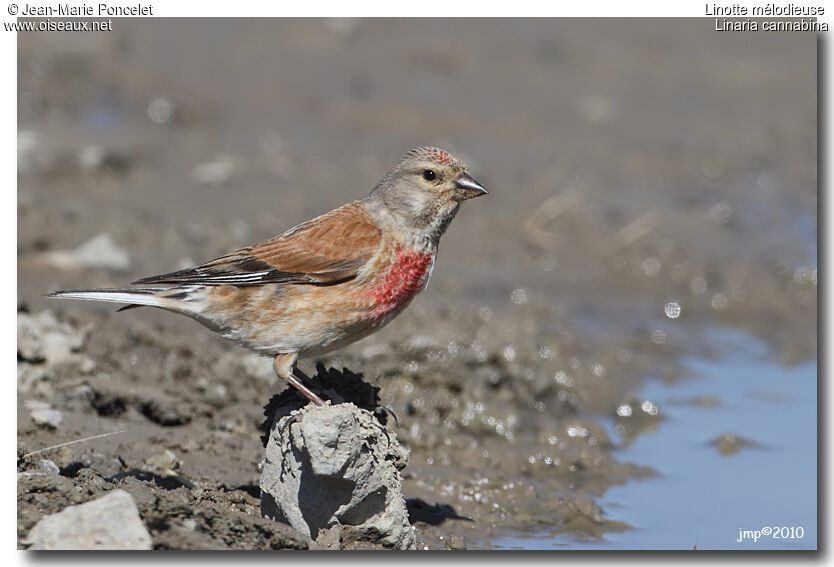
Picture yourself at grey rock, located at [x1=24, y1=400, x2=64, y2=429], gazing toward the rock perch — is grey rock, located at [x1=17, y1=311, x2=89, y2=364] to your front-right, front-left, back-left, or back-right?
back-left

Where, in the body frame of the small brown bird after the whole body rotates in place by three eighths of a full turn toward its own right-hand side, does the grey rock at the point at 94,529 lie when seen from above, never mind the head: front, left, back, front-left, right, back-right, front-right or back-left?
front

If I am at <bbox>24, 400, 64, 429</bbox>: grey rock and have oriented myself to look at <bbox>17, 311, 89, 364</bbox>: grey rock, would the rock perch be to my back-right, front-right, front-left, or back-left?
back-right

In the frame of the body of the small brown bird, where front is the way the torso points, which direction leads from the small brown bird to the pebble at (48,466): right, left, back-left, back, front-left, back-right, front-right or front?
back

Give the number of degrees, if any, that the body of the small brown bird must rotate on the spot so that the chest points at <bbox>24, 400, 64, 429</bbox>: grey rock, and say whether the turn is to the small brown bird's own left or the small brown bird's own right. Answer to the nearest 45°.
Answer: approximately 135° to the small brown bird's own left

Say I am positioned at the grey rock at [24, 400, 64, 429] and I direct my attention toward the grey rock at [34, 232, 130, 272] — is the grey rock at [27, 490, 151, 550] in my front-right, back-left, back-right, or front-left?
back-right

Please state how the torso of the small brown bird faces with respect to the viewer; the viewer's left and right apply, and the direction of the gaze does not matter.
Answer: facing to the right of the viewer

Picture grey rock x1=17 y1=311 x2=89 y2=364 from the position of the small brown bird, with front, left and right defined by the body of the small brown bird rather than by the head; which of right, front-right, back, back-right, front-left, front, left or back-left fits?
back-left

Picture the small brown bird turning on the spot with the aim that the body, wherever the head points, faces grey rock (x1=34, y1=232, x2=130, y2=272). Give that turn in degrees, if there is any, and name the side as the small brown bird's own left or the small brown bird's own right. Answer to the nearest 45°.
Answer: approximately 135° to the small brown bird's own left
